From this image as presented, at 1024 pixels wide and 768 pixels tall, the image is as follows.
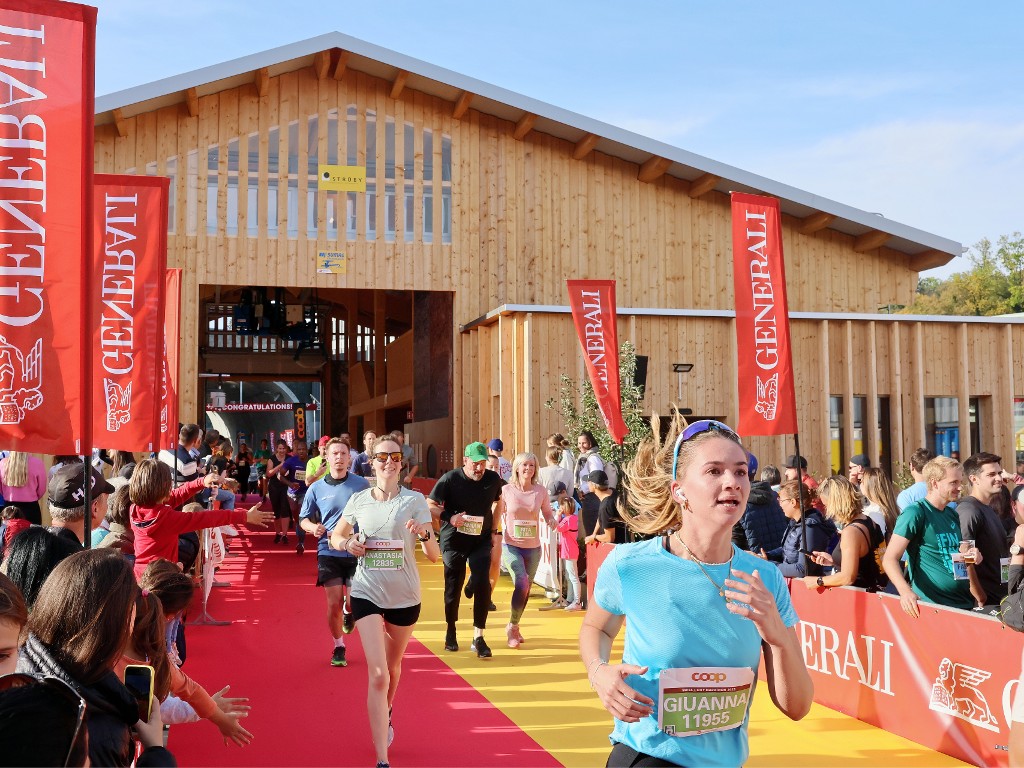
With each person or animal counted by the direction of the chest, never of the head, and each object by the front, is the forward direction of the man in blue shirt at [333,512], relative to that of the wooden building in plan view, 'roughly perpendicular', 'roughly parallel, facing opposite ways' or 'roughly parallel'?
roughly parallel

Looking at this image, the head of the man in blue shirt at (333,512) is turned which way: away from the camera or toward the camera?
toward the camera

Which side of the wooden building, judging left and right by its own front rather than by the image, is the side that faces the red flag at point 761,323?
front

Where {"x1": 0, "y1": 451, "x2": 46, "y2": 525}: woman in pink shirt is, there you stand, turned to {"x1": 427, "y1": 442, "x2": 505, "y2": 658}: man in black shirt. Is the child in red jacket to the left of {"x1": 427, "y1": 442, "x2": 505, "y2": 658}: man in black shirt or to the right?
right

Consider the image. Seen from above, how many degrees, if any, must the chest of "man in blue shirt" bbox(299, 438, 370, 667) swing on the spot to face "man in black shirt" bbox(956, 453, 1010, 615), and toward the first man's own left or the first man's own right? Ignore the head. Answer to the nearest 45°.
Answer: approximately 45° to the first man's own left

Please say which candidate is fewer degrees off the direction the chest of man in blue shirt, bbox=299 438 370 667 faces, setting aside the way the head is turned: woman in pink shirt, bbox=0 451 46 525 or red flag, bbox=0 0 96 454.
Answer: the red flag

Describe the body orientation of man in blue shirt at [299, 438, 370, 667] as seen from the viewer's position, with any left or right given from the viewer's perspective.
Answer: facing the viewer

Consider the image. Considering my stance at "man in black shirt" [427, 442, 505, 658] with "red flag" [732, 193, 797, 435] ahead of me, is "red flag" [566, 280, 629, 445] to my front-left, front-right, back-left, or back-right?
front-left

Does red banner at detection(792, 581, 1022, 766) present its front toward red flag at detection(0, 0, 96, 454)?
yes

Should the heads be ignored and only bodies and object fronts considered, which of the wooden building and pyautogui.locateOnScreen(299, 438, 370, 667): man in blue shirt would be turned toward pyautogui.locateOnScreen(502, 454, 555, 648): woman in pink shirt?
the wooden building

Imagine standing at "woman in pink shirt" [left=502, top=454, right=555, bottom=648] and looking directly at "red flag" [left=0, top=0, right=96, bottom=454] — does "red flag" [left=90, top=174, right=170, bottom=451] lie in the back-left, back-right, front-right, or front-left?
front-right

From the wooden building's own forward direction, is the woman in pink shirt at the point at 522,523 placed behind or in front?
in front

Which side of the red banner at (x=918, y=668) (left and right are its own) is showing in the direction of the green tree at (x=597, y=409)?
right

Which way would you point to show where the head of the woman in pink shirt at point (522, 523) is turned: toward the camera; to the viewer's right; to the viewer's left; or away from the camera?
toward the camera

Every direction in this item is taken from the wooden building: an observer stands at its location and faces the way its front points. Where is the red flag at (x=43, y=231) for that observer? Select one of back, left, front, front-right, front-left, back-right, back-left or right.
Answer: front

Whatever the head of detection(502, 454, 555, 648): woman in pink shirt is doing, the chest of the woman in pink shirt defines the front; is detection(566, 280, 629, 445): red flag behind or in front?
behind

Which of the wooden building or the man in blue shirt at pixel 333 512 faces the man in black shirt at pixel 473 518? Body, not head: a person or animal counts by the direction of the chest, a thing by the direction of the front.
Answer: the wooden building

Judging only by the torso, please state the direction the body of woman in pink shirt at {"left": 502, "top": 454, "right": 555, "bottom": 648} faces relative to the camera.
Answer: toward the camera
